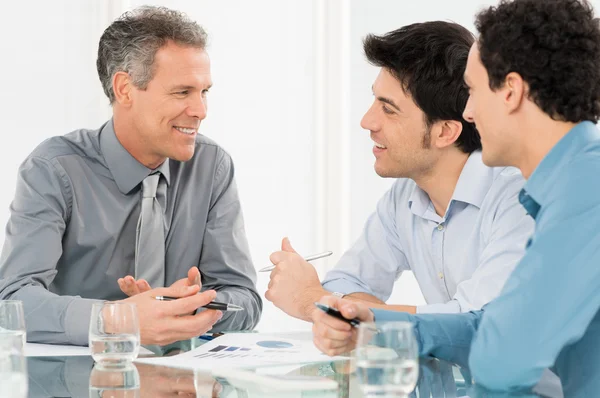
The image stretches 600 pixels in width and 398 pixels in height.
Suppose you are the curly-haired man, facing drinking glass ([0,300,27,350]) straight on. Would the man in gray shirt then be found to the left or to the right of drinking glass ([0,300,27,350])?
right

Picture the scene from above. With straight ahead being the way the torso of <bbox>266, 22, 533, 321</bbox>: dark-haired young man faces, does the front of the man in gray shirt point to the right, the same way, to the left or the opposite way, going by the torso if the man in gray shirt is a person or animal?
to the left

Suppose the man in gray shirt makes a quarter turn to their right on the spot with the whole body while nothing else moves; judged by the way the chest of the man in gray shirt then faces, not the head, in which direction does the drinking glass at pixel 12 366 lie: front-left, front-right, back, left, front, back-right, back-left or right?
front-left

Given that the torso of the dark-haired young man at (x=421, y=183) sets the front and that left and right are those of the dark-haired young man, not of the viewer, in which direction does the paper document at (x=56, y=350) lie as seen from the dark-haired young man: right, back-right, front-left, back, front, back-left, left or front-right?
front

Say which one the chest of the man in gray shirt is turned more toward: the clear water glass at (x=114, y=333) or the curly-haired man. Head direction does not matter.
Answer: the curly-haired man

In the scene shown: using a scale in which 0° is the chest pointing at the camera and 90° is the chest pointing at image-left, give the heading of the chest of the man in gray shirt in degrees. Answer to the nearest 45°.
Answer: approximately 315°

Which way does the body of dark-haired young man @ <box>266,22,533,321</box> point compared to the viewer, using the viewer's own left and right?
facing the viewer and to the left of the viewer

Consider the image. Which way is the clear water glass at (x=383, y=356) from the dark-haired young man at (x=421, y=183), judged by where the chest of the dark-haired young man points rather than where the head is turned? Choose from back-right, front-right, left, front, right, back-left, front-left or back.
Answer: front-left

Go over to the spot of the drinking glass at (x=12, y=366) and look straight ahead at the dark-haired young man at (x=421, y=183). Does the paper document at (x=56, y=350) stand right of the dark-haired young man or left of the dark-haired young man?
left

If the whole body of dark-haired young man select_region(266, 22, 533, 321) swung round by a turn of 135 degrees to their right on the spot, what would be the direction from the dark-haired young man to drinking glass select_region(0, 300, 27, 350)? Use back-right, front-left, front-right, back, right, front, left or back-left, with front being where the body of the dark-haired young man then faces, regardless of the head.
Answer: back-left

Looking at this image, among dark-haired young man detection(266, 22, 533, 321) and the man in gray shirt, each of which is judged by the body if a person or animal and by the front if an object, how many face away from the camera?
0

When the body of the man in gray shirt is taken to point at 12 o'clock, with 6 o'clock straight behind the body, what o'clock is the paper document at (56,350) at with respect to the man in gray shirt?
The paper document is roughly at 2 o'clock from the man in gray shirt.

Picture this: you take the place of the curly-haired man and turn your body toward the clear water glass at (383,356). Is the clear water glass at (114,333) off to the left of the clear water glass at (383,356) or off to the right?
right

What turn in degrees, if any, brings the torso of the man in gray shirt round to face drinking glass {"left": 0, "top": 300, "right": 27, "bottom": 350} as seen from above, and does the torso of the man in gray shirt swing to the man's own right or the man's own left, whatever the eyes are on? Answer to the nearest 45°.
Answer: approximately 45° to the man's own right

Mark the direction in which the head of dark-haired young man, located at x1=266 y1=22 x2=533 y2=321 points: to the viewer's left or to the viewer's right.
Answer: to the viewer's left

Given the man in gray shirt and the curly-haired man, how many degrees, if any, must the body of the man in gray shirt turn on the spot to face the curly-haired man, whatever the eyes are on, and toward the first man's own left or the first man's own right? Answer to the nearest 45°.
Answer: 0° — they already face them

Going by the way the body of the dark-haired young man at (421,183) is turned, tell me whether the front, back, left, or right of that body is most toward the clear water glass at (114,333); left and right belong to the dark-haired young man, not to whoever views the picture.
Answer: front
